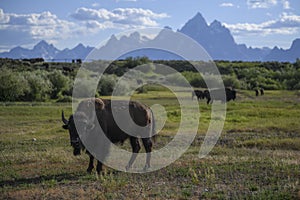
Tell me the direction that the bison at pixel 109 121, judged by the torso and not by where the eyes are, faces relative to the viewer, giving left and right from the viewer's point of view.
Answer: facing to the left of the viewer
